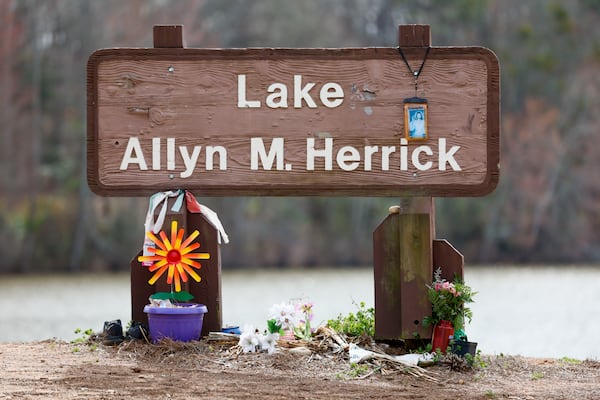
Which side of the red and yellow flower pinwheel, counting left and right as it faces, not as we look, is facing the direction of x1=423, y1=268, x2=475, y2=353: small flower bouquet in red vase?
left

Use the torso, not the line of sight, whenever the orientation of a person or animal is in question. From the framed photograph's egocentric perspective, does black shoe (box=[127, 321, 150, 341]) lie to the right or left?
on its right

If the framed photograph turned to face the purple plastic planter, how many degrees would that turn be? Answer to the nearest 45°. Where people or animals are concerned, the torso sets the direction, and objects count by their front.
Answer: approximately 90° to its right

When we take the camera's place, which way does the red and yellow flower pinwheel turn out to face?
facing the viewer

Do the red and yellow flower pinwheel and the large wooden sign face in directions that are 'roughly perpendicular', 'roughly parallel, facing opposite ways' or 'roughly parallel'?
roughly parallel

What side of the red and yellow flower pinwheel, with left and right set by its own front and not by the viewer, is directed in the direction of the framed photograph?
left

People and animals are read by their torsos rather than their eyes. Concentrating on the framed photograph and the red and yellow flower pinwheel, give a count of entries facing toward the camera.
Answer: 2

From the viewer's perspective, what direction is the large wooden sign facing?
toward the camera

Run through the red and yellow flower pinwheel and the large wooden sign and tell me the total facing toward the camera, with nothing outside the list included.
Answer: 2

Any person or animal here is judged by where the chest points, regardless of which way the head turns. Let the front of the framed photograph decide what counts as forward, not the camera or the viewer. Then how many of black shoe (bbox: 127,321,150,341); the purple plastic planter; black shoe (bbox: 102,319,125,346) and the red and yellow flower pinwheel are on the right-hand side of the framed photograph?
4
